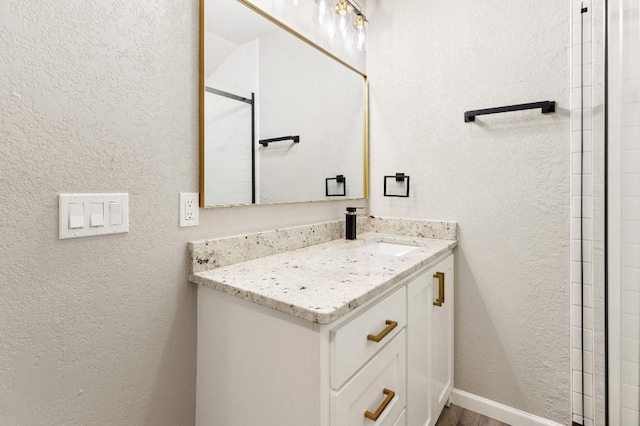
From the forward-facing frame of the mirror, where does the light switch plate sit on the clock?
The light switch plate is roughly at 3 o'clock from the mirror.

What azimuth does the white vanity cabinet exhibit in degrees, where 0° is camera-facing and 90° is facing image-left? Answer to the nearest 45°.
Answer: approximately 315°

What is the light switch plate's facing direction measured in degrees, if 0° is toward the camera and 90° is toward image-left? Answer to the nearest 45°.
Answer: approximately 315°

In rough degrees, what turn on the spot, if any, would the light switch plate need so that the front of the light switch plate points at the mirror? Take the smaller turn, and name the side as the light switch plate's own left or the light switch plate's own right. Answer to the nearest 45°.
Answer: approximately 45° to the light switch plate's own left

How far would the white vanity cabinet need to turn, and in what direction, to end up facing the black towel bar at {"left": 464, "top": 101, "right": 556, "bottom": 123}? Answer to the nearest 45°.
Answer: approximately 90° to its left

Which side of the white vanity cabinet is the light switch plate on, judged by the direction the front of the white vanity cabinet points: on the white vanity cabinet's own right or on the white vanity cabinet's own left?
on the white vanity cabinet's own right

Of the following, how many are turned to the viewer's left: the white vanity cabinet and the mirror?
0

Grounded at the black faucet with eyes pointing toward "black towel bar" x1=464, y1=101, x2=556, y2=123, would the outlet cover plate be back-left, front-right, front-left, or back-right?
back-right

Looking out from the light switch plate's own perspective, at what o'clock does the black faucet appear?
The black faucet is roughly at 10 o'clock from the light switch plate.

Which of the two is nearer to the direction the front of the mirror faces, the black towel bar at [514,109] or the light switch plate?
the black towel bar
